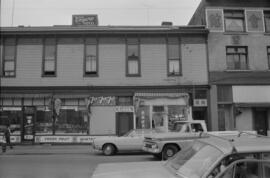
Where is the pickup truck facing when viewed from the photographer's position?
facing the viewer and to the left of the viewer

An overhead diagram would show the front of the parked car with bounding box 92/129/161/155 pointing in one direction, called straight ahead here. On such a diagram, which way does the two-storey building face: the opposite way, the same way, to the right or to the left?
to the left

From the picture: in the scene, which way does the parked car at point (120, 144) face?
to the viewer's left

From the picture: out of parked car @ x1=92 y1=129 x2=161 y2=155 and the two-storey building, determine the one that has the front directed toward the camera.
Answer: the two-storey building

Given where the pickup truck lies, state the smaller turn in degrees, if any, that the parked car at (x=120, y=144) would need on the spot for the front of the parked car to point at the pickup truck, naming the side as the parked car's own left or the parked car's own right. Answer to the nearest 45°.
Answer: approximately 135° to the parked car's own left

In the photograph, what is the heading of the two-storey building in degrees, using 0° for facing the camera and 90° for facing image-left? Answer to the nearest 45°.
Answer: approximately 0°

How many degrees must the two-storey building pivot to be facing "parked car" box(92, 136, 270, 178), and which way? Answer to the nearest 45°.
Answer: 0° — it already faces it

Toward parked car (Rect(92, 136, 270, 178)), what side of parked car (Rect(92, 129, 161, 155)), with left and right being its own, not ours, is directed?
left

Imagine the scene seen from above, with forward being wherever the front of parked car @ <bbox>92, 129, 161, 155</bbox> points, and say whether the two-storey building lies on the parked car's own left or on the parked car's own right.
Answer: on the parked car's own right

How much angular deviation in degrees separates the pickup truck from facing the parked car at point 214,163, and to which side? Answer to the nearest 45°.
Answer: approximately 45° to its left

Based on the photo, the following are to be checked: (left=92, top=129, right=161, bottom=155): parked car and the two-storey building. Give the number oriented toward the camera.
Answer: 1

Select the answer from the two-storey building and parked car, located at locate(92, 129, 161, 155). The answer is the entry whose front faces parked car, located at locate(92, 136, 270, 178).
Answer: the two-storey building
